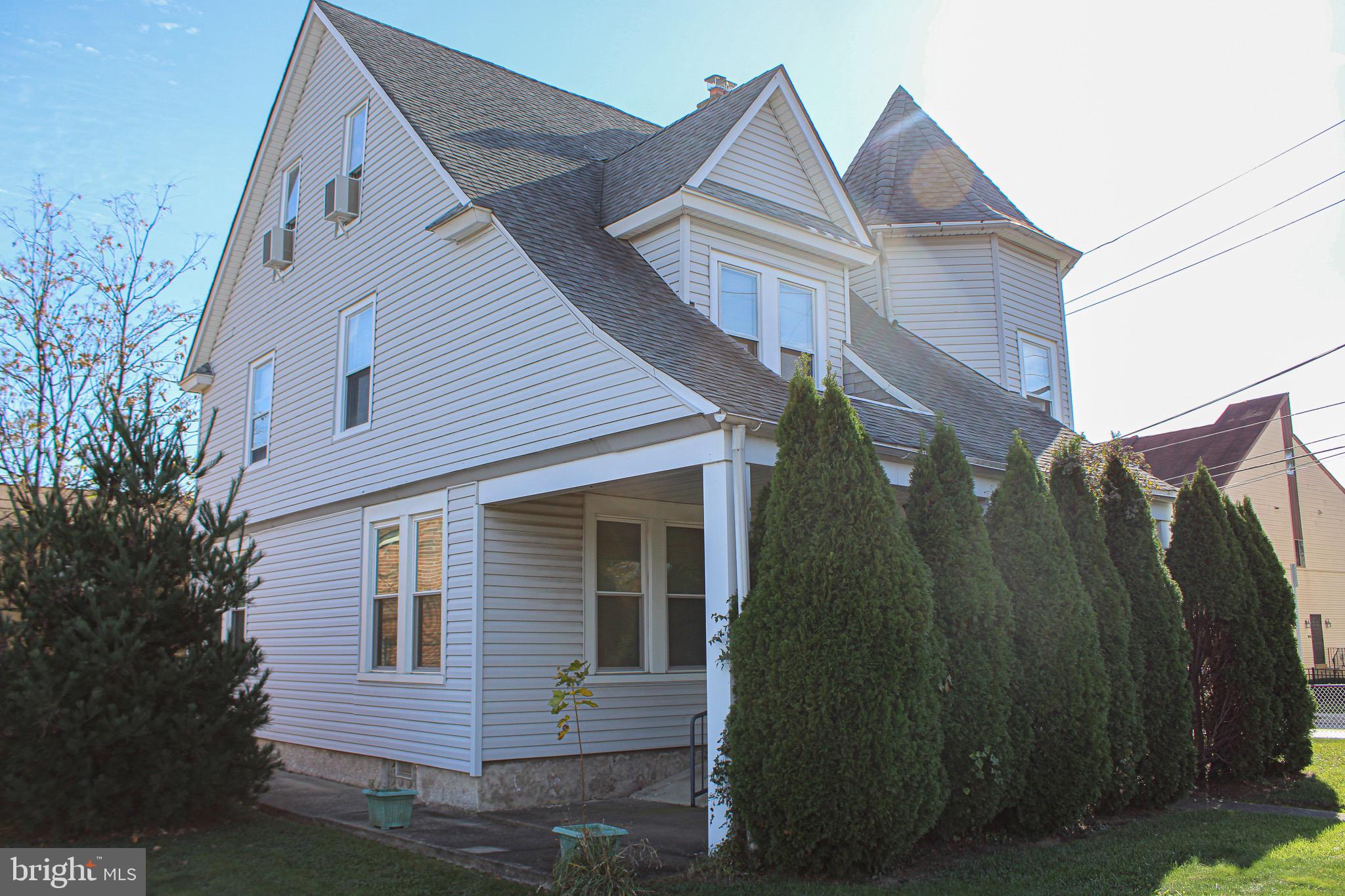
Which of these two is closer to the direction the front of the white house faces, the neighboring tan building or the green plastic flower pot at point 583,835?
the green plastic flower pot

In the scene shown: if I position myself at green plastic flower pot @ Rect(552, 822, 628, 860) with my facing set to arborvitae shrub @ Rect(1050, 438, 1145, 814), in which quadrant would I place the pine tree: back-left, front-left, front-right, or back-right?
back-left
